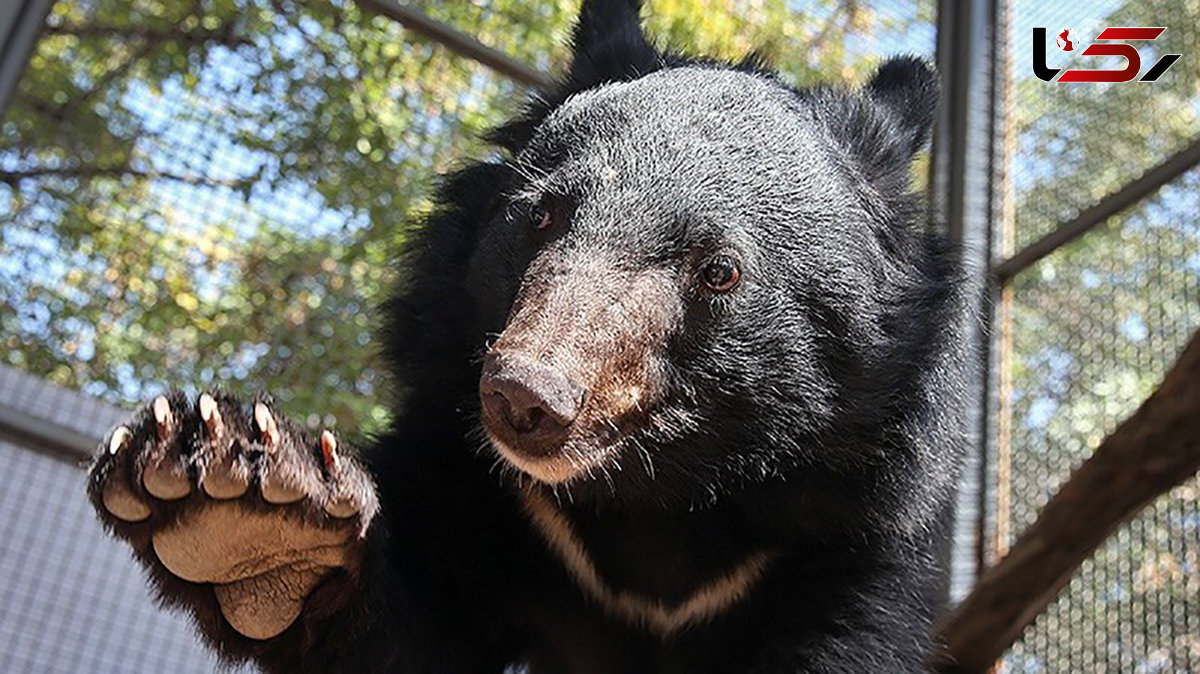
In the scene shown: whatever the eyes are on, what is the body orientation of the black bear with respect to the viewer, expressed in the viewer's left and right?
facing the viewer and to the left of the viewer
